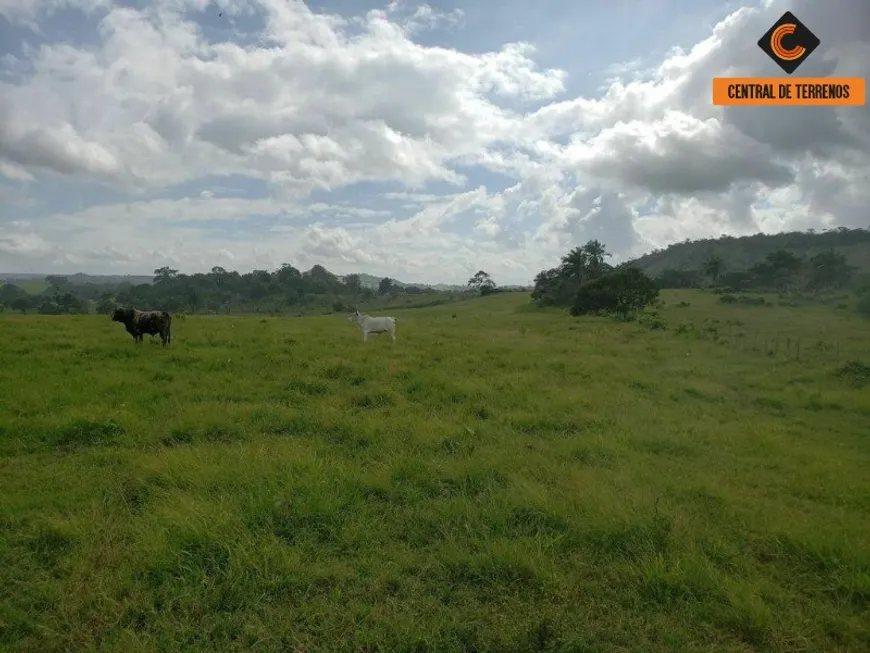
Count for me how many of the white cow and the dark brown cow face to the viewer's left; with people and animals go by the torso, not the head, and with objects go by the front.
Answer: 2

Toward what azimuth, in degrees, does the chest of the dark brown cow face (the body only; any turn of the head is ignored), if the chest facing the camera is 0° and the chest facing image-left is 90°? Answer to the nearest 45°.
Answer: approximately 90°

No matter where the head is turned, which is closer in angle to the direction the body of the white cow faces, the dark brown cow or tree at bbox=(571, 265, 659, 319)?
the dark brown cow

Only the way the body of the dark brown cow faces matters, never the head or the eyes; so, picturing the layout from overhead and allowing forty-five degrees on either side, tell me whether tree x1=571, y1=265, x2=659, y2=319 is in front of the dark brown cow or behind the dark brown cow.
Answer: behind

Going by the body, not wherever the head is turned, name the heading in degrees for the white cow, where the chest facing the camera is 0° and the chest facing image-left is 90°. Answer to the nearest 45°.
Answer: approximately 90°

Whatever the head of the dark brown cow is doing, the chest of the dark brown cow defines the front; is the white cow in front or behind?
behind
